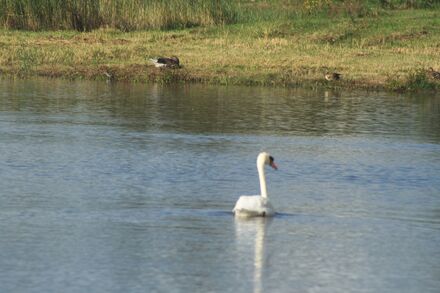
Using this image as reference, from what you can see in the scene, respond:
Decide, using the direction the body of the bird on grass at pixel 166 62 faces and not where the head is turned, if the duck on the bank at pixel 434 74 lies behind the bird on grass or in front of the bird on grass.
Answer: in front

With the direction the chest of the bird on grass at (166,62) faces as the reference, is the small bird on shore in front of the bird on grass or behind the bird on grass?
in front

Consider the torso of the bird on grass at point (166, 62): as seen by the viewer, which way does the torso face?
to the viewer's right

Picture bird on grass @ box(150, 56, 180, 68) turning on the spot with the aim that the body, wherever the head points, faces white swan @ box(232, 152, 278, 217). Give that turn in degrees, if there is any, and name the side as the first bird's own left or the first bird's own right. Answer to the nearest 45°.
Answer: approximately 90° to the first bird's own right

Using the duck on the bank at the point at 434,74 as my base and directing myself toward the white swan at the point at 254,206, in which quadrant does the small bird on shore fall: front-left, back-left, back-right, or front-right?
front-right
